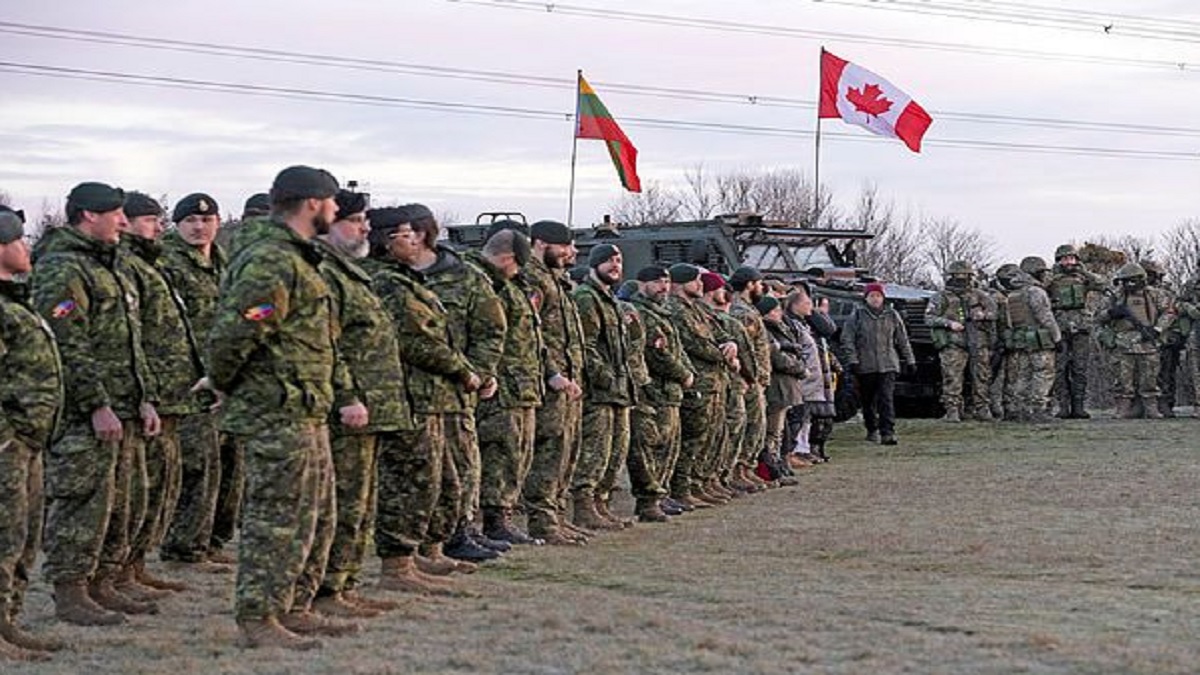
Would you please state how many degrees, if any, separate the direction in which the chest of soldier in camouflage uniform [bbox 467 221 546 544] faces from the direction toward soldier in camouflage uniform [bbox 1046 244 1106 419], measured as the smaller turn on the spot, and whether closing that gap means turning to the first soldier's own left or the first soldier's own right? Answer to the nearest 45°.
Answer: approximately 45° to the first soldier's own left

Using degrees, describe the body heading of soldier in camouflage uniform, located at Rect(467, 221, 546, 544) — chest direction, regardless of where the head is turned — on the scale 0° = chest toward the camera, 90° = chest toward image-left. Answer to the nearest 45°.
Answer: approximately 270°

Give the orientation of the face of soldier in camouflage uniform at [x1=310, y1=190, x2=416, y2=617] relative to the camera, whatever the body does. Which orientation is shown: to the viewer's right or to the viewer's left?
to the viewer's right

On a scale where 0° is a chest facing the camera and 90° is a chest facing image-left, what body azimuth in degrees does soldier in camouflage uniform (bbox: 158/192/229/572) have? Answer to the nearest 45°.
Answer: approximately 315°

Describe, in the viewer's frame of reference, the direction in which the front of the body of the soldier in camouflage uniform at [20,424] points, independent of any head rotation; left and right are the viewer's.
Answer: facing to the right of the viewer

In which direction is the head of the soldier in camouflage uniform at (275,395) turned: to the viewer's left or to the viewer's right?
to the viewer's right

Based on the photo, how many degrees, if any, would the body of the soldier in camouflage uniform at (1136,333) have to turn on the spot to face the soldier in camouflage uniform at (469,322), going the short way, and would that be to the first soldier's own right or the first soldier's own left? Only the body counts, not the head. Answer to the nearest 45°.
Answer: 0° — they already face them

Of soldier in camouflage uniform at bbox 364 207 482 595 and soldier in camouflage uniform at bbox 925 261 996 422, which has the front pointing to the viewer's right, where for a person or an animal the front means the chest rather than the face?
soldier in camouflage uniform at bbox 364 207 482 595

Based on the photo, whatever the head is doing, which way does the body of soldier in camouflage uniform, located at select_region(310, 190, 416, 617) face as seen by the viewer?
to the viewer's right
